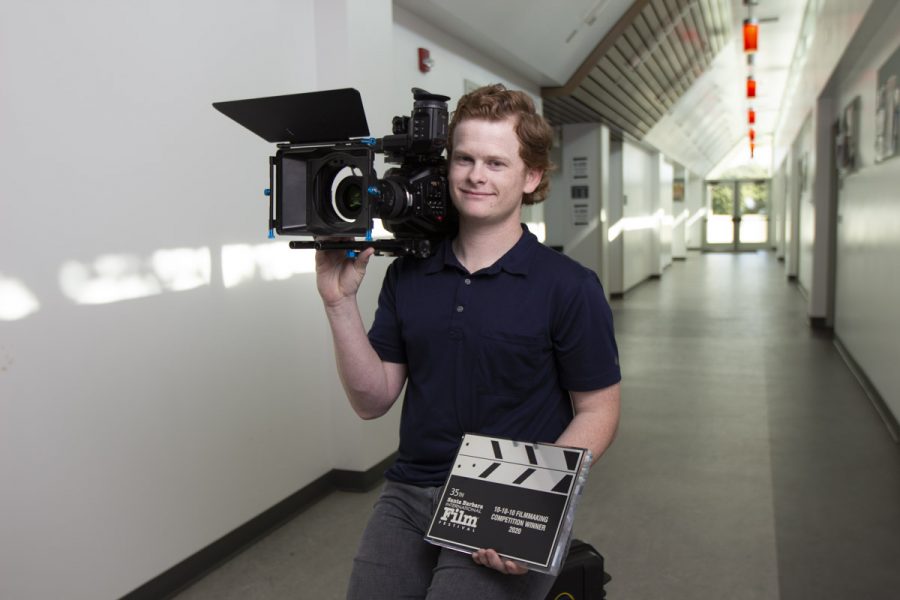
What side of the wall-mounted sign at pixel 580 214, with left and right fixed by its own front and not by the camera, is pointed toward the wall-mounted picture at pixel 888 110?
front

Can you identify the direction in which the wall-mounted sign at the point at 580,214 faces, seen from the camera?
facing the viewer

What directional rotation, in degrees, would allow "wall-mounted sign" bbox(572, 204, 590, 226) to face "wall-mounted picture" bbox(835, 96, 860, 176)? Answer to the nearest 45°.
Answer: approximately 45° to its left

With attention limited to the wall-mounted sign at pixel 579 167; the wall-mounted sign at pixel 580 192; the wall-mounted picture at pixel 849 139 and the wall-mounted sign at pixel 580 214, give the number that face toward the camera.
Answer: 3

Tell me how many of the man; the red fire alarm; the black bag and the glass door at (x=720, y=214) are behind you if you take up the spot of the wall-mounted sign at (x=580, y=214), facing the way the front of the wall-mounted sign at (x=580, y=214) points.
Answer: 1

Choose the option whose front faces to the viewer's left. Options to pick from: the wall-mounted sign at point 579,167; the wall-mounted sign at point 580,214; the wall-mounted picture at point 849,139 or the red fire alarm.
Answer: the wall-mounted picture at point 849,139

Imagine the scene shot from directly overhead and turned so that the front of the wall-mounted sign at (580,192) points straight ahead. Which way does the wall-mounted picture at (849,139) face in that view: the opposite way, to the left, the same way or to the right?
to the right

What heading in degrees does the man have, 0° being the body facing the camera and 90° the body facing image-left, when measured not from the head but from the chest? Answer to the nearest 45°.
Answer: approximately 45°

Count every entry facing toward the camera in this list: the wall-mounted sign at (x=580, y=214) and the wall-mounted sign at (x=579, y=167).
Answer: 2

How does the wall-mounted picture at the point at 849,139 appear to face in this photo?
to the viewer's left

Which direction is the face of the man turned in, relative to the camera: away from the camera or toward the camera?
toward the camera

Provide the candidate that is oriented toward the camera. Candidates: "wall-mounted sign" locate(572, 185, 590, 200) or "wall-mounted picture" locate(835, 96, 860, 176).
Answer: "wall-mounted sign" locate(572, 185, 590, 200)

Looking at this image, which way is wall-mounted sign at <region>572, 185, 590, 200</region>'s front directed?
toward the camera

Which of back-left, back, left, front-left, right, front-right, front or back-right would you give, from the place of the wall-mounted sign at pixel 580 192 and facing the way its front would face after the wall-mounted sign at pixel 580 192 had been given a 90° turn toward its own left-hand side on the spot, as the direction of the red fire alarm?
right

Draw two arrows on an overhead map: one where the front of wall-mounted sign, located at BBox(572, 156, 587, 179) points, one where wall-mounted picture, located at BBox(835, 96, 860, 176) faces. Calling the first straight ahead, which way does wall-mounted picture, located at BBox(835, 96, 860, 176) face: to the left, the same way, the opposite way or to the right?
to the right

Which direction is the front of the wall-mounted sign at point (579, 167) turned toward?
toward the camera
